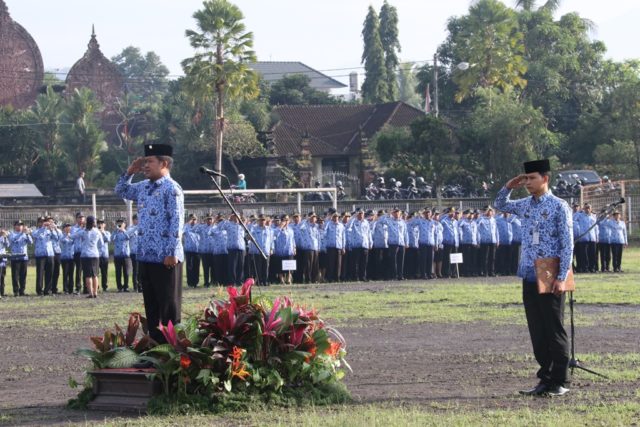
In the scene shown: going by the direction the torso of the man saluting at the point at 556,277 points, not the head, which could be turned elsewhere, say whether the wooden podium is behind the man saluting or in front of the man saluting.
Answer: in front

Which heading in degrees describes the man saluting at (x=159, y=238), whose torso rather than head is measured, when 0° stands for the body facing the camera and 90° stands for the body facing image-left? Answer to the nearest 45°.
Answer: approximately 45°

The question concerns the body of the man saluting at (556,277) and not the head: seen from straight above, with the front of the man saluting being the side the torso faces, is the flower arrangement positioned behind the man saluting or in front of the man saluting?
in front

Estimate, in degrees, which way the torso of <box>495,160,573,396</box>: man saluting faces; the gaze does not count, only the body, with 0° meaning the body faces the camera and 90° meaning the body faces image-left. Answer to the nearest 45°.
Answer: approximately 45°

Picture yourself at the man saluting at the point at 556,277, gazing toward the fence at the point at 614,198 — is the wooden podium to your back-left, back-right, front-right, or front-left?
back-left

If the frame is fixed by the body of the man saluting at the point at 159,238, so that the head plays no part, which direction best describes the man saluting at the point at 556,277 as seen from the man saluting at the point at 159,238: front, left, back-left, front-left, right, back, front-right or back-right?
back-left
